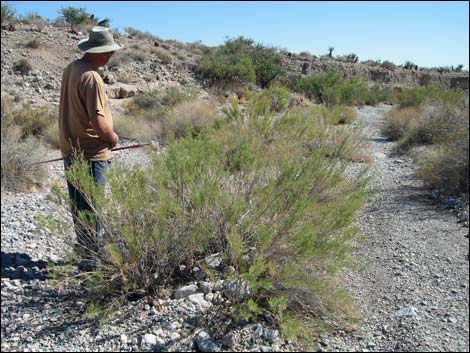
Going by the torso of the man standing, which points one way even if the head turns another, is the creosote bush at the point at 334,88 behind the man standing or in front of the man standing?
in front

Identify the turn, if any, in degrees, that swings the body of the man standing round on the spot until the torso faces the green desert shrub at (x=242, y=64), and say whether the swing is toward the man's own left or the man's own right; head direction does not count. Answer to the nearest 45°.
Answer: approximately 45° to the man's own left

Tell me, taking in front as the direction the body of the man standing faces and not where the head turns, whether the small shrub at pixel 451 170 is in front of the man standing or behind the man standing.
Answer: in front

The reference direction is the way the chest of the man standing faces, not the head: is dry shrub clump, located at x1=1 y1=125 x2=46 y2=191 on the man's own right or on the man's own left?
on the man's own left

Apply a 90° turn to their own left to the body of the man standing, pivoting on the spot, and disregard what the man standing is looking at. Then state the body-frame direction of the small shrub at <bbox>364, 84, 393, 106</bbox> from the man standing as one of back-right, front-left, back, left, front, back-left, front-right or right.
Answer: right

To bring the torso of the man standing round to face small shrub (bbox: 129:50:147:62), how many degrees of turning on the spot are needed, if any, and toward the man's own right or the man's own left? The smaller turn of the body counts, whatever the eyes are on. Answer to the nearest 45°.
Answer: approximately 45° to the man's own left

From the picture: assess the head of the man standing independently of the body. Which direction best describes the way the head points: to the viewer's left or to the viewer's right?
to the viewer's right

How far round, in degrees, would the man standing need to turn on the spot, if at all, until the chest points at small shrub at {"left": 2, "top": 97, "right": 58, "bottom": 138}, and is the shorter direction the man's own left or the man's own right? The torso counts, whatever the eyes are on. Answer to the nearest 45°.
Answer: approximately 45° to the man's own left

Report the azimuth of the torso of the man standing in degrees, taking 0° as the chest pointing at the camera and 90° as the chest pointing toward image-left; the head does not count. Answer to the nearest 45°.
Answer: approximately 225°
